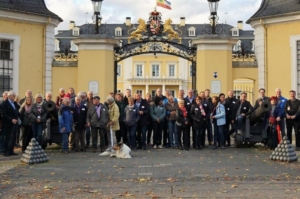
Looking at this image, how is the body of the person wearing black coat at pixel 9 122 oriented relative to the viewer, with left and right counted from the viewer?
facing the viewer and to the right of the viewer

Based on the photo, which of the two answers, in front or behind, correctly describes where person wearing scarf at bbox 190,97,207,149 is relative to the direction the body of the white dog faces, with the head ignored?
behind

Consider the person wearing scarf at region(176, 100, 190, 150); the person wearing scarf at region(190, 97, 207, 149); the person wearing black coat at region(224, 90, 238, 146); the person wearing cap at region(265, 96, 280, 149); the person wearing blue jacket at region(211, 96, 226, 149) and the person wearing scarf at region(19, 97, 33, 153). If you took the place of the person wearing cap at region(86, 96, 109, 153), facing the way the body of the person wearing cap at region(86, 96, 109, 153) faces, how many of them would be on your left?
5

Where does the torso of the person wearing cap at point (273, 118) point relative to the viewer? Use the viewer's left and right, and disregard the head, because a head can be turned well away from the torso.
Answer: facing the viewer and to the left of the viewer

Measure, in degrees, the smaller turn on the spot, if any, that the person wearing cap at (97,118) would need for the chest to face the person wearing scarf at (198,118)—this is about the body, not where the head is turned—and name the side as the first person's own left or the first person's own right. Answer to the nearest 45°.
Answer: approximately 90° to the first person's own left

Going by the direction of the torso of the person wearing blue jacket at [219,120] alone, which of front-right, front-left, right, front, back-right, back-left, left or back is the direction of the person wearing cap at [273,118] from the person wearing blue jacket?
back-left

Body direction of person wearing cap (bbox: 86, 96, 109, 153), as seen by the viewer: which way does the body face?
toward the camera
